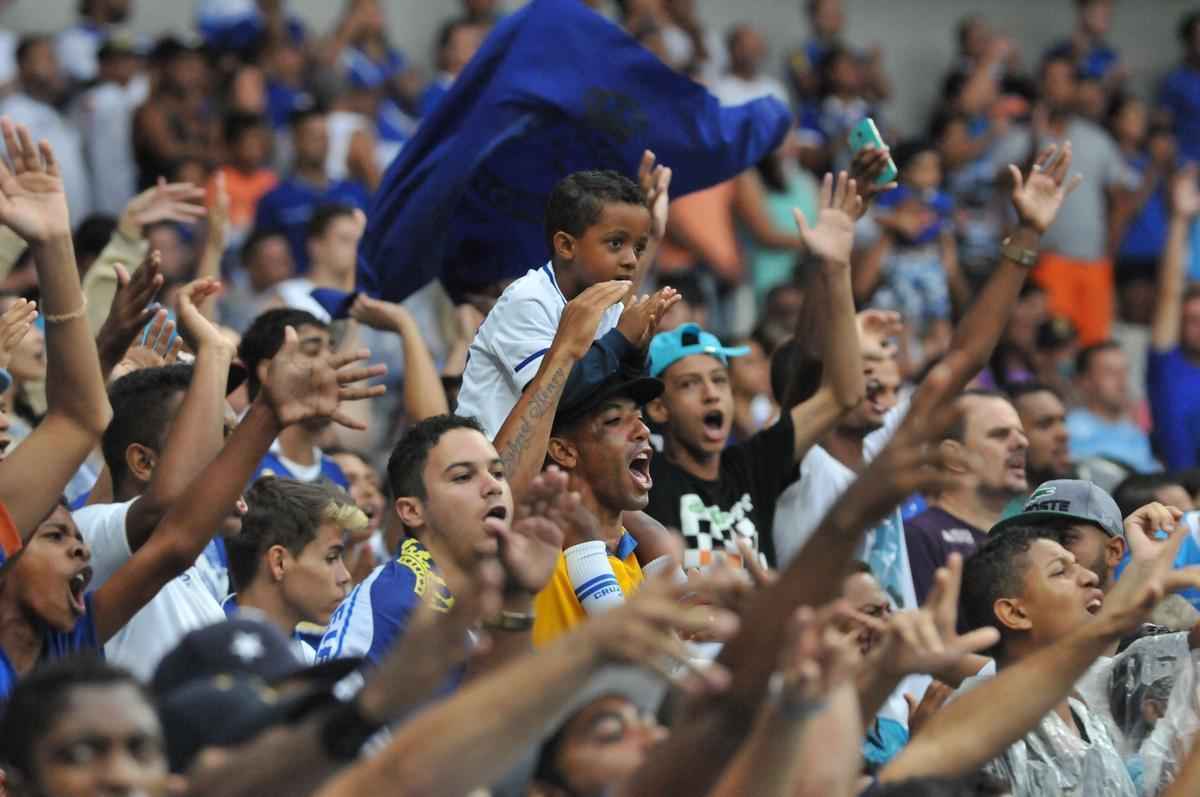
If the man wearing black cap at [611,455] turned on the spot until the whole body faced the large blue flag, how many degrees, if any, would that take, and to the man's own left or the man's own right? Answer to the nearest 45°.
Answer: approximately 135° to the man's own left

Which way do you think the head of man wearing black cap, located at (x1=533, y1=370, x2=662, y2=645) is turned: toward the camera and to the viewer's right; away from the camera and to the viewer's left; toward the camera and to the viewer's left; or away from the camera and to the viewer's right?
toward the camera and to the viewer's right

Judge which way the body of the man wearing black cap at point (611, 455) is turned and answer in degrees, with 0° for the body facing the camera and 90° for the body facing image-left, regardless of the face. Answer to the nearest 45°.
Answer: approximately 315°
